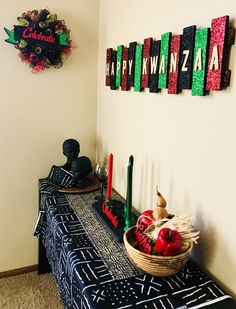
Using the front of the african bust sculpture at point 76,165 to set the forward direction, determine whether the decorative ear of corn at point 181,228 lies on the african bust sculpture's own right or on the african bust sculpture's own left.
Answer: on the african bust sculpture's own left

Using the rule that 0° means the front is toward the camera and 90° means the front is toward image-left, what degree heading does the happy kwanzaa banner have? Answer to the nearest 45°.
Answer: approximately 45°

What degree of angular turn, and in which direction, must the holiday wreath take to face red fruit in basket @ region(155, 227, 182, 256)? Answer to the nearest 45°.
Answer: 0° — it already faces it

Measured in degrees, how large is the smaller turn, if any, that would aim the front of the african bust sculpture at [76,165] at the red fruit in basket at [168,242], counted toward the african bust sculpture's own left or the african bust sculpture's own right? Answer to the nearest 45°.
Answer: approximately 45° to the african bust sculpture's own left
